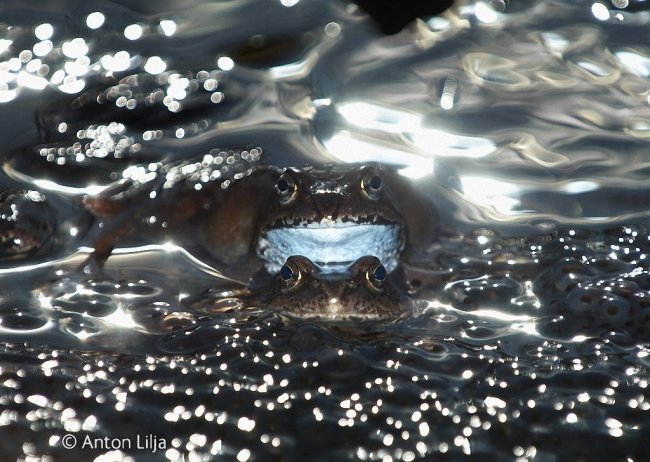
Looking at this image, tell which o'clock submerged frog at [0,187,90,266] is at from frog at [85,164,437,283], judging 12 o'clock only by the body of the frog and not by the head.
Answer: The submerged frog is roughly at 3 o'clock from the frog.

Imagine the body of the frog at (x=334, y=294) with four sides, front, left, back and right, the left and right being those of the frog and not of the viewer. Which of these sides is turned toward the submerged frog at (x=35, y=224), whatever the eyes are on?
right

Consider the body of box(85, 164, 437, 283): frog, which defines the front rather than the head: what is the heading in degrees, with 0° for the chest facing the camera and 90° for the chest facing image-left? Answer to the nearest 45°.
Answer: approximately 0°

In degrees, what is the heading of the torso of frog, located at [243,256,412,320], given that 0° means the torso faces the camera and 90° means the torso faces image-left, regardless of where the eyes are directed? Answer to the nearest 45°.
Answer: approximately 0°
